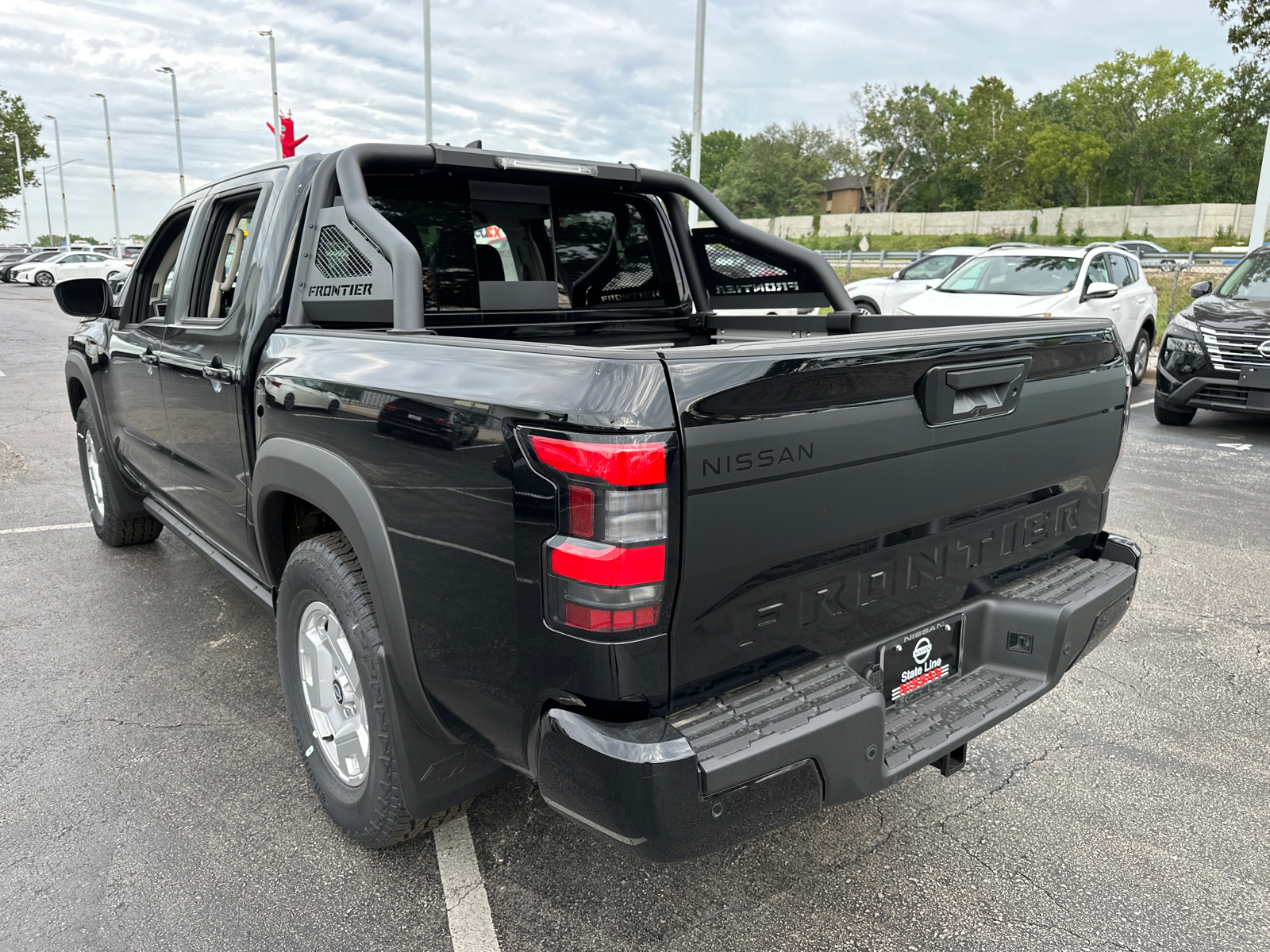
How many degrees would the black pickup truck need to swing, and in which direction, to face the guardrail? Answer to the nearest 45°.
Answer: approximately 90° to its right

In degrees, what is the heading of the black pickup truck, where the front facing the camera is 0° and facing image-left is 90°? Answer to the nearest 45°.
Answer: approximately 135°

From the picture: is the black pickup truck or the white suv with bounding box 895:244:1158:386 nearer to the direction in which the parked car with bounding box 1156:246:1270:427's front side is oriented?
the black pickup truck

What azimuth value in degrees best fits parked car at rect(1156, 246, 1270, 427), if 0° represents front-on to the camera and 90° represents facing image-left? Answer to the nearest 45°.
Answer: approximately 45°

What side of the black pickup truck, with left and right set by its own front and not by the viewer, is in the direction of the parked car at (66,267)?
front

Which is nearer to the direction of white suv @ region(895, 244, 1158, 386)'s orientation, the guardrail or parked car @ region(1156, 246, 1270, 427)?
the parked car

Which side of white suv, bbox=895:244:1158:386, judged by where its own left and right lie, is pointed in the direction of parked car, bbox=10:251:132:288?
right

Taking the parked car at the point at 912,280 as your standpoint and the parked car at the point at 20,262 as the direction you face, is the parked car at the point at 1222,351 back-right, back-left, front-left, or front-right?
back-left

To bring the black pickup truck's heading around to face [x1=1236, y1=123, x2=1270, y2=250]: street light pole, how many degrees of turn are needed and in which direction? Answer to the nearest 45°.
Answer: approximately 90° to its right

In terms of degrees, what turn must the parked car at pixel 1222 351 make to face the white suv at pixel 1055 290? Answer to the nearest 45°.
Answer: approximately 90° to its right

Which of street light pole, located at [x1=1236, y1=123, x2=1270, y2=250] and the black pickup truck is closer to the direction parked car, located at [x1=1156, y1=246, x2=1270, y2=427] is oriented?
the black pickup truck

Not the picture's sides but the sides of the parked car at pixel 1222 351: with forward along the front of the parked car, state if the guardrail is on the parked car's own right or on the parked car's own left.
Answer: on the parked car's own right

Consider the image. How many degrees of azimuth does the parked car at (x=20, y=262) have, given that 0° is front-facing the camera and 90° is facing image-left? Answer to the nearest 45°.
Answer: approximately 45°
